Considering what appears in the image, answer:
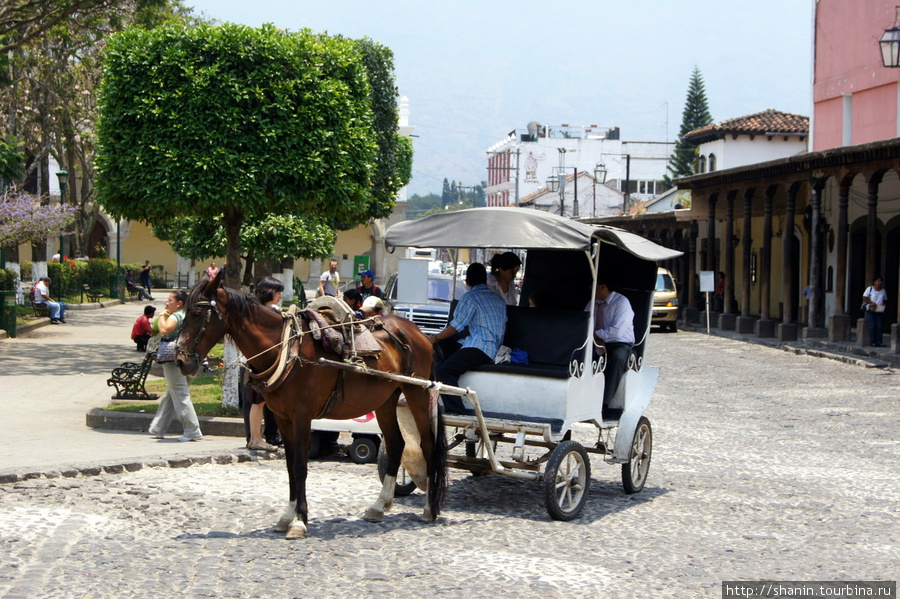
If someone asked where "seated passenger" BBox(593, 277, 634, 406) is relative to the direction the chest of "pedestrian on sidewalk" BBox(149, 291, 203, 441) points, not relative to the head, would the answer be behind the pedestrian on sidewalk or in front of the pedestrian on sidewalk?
behind

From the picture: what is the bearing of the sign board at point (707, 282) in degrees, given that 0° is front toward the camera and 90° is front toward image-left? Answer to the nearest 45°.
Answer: approximately 0°

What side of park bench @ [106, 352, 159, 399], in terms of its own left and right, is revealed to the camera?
left

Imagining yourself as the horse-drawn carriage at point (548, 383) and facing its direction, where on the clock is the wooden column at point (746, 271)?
The wooden column is roughly at 5 o'clock from the horse-drawn carriage.

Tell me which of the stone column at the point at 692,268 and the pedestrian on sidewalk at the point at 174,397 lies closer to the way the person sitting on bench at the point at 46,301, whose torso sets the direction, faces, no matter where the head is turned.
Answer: the stone column
